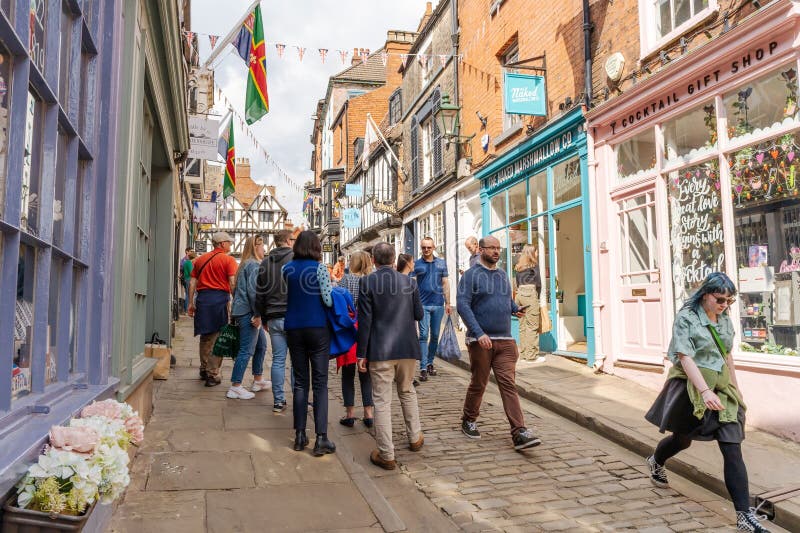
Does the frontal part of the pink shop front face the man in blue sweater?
yes

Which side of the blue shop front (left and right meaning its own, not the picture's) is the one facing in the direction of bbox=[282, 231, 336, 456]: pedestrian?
front

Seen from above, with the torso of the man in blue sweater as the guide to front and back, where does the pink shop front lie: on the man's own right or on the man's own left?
on the man's own left

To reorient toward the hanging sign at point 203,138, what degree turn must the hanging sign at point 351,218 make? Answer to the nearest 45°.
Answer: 0° — it already faces it

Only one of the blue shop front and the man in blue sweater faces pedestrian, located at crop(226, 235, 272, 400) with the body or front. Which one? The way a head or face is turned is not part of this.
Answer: the blue shop front

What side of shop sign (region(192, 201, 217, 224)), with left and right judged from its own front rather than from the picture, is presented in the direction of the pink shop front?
front

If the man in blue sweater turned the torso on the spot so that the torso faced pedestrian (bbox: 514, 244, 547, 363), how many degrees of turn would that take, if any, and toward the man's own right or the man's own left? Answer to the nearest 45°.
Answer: approximately 135° to the man's own left

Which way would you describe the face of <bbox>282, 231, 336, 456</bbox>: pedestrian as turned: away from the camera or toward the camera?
away from the camera

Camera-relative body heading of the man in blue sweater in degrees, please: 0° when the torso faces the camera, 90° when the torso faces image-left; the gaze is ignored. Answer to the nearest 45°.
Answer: approximately 315°

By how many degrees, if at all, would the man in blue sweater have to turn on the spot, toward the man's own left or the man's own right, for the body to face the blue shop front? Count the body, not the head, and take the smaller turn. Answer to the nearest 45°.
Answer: approximately 135° to the man's own left

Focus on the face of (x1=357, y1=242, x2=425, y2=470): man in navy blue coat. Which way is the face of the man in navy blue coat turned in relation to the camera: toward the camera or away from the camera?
away from the camera

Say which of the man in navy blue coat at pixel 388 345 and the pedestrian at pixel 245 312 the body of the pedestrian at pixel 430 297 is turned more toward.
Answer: the man in navy blue coat

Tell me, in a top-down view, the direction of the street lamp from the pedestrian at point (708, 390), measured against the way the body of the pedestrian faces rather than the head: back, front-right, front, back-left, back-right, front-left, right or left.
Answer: back
